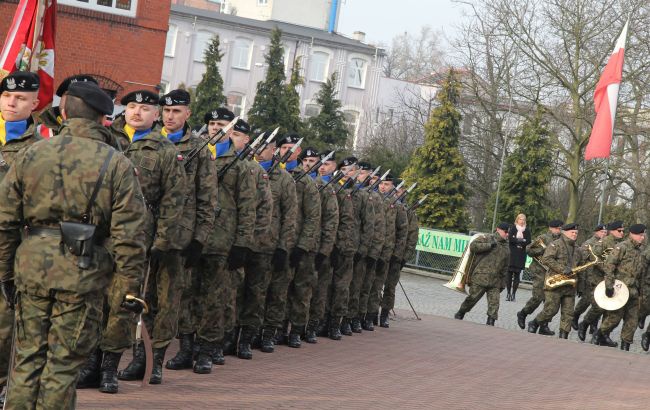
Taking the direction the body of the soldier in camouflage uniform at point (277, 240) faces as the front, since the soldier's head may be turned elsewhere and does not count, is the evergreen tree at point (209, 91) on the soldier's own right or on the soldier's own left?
on the soldier's own right

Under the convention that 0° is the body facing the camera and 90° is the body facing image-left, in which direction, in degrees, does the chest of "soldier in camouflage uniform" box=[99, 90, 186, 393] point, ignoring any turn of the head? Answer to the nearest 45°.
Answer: approximately 45°

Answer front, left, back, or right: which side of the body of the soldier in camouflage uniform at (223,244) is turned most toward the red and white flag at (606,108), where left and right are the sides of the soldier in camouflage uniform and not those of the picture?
back

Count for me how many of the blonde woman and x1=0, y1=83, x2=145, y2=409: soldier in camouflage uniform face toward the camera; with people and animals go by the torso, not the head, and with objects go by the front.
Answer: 1

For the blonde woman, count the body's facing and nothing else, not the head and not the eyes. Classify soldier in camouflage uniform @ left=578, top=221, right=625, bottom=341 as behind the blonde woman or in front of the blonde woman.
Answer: in front

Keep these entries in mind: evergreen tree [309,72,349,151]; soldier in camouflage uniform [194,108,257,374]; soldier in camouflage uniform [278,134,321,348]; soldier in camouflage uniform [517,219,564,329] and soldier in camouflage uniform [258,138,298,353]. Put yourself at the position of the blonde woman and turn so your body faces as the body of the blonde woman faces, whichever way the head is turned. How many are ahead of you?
4

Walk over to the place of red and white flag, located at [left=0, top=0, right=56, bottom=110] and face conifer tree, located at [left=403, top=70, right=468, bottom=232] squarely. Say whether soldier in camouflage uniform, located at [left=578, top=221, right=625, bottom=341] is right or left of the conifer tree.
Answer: right

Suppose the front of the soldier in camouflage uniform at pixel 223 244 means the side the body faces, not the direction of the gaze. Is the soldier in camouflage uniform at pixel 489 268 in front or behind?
behind

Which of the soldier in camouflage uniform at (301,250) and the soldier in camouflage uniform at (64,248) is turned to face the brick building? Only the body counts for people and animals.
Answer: the soldier in camouflage uniform at (64,248)

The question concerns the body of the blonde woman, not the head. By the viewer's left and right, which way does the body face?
facing the viewer

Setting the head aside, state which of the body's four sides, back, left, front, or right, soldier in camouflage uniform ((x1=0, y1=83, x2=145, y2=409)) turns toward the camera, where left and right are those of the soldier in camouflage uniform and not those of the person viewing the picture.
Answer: back

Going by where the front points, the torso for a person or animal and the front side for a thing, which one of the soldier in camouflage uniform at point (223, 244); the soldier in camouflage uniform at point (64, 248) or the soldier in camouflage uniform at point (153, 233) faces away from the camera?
the soldier in camouflage uniform at point (64, 248)

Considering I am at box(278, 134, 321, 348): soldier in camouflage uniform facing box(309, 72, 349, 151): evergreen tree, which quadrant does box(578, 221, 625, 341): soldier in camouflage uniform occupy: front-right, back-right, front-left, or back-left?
front-right

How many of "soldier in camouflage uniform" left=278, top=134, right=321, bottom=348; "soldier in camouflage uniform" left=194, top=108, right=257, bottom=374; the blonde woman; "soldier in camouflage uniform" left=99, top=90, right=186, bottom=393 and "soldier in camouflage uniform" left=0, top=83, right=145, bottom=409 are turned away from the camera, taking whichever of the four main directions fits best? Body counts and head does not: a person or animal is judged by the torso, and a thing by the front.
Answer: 1
